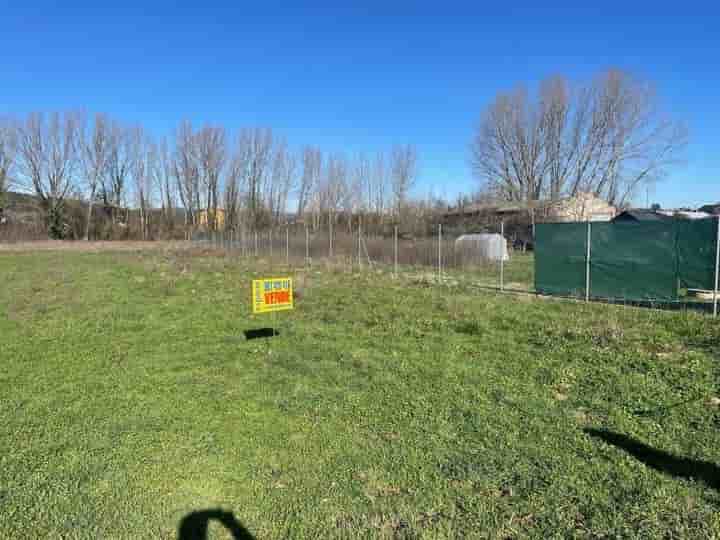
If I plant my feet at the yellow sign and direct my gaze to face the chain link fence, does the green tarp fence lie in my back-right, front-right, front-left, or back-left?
front-right

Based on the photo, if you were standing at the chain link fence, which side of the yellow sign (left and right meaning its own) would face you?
back

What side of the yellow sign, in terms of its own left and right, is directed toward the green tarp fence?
left

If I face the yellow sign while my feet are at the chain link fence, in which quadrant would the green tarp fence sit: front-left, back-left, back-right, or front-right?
front-left

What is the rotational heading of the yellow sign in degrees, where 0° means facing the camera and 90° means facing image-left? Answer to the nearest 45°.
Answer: approximately 0°

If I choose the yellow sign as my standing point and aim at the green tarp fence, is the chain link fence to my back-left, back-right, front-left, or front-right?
front-left
